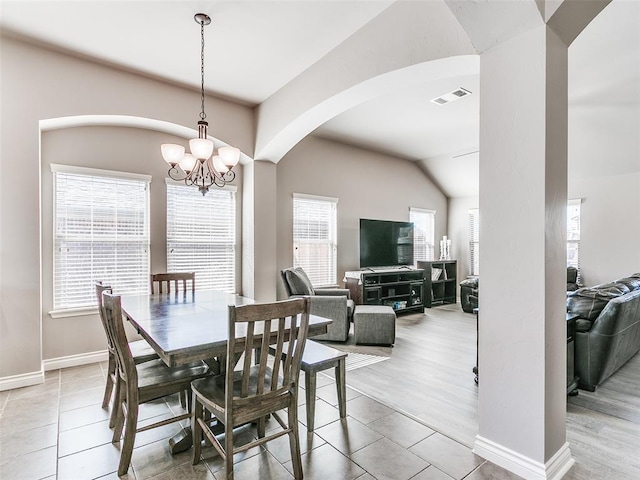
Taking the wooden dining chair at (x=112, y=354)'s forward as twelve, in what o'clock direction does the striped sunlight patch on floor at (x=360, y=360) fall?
The striped sunlight patch on floor is roughly at 12 o'clock from the wooden dining chair.

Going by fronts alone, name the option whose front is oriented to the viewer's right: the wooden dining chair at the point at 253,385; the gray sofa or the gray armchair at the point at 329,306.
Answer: the gray armchair

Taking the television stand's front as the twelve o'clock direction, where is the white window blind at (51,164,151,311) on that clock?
The white window blind is roughly at 3 o'clock from the television stand.

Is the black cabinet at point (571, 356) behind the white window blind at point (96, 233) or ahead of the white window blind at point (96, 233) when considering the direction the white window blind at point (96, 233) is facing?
ahead

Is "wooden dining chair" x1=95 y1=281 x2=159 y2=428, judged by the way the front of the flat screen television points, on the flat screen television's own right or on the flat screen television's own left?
on the flat screen television's own right

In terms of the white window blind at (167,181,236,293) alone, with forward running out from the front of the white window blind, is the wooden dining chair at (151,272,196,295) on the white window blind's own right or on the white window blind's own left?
on the white window blind's own right

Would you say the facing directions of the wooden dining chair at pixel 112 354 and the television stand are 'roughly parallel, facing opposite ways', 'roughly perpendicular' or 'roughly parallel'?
roughly perpendicular

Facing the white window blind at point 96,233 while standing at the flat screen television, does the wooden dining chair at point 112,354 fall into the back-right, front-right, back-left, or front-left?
front-left

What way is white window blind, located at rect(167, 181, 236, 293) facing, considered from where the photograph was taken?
facing the viewer and to the right of the viewer

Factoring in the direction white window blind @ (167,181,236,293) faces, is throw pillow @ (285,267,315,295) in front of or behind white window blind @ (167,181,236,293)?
in front

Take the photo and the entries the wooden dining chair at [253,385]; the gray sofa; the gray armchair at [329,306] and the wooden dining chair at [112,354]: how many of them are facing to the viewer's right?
2

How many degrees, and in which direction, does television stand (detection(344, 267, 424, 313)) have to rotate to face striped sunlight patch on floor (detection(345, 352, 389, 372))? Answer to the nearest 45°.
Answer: approximately 45° to its right

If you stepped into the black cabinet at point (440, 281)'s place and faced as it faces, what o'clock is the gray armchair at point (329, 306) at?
The gray armchair is roughly at 2 o'clock from the black cabinet.

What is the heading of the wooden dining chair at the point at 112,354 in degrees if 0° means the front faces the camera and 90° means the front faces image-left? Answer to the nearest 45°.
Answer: approximately 270°

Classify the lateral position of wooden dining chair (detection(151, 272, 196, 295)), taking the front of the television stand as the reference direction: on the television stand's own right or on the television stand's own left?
on the television stand's own right

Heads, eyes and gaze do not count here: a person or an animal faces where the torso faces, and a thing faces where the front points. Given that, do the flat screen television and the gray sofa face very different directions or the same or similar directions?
very different directions

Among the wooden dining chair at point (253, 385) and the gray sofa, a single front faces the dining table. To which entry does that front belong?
the wooden dining chair
